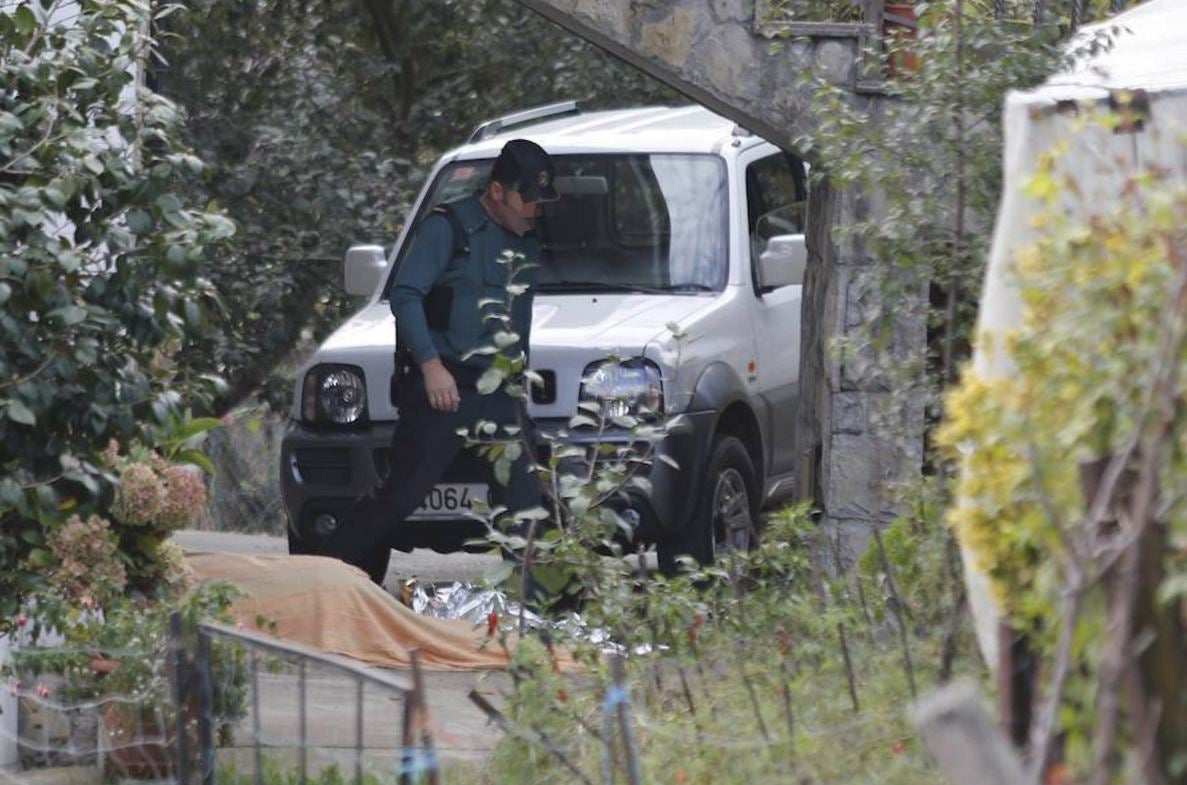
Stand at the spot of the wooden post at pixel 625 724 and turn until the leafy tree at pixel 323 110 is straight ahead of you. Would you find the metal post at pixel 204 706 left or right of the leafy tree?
left

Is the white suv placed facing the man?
yes

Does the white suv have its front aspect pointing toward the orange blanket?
yes

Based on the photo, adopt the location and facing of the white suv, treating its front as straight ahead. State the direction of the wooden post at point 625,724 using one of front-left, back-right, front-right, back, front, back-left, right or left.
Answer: front-left

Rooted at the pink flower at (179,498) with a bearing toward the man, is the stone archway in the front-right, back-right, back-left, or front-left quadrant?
front-right

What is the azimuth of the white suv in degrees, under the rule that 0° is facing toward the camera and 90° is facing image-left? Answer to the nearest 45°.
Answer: approximately 45°

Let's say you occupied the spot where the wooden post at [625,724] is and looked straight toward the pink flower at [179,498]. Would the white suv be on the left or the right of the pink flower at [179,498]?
right

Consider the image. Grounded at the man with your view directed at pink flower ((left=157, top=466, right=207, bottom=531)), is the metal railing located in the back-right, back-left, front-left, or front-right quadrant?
front-left

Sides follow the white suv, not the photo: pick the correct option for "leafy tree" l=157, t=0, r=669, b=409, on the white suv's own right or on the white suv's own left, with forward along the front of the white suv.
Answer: on the white suv's own right

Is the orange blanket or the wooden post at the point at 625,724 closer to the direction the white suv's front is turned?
the orange blanket

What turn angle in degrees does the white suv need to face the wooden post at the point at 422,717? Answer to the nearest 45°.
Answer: approximately 45° to its left
